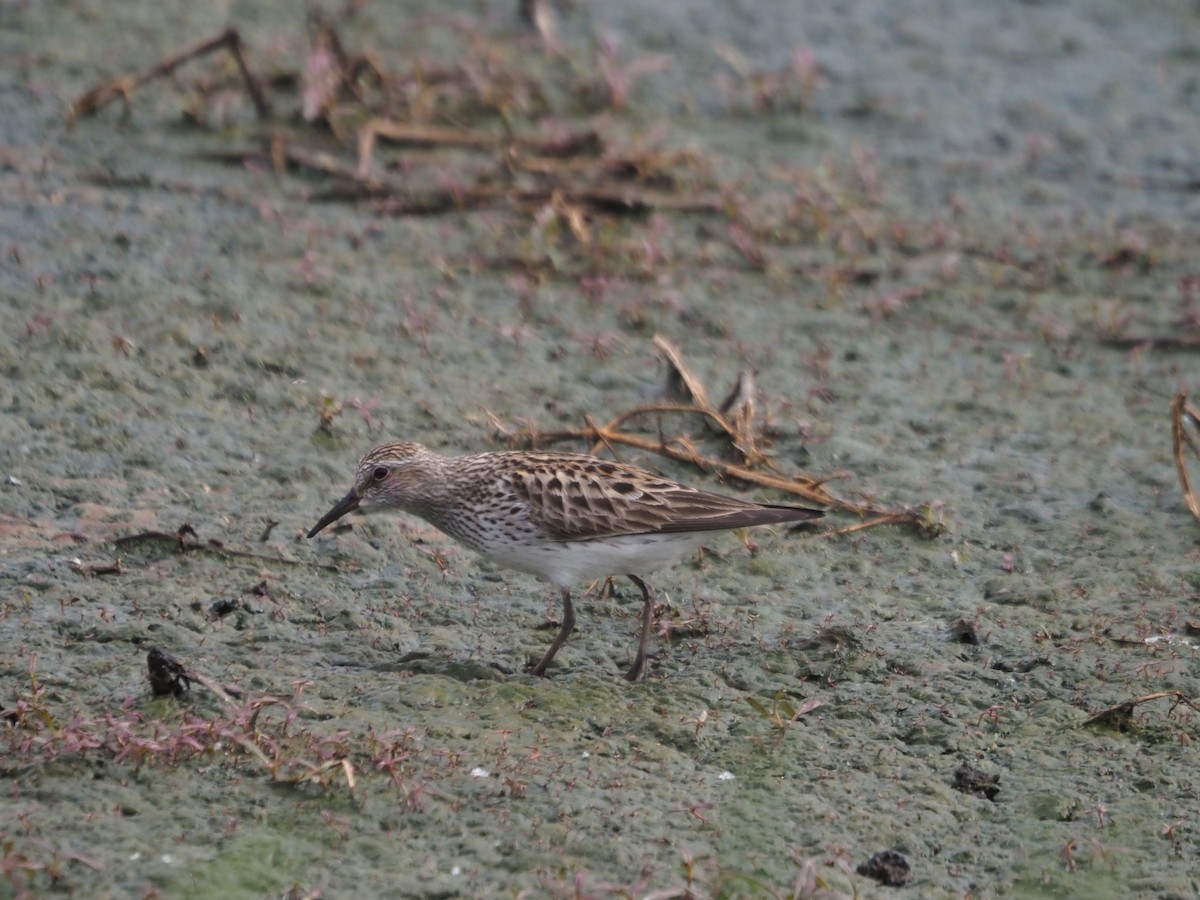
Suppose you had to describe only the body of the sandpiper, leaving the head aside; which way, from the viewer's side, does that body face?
to the viewer's left

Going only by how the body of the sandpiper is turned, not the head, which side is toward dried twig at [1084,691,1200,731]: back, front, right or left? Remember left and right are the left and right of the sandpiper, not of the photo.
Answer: back

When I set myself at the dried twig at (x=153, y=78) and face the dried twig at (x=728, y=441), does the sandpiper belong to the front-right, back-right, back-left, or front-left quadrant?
front-right

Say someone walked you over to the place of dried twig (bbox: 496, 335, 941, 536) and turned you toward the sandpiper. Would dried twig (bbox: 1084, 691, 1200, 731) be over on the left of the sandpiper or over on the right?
left

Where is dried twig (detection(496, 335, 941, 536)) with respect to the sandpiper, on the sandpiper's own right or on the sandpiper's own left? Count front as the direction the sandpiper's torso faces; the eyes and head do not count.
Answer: on the sandpiper's own right

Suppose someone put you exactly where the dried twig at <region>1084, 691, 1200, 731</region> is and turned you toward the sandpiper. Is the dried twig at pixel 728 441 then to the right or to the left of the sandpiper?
right

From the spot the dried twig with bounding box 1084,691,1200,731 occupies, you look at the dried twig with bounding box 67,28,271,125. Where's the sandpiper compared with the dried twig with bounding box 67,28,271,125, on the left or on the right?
left

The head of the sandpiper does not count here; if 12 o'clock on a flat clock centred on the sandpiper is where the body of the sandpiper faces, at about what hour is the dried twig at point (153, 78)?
The dried twig is roughly at 2 o'clock from the sandpiper.
